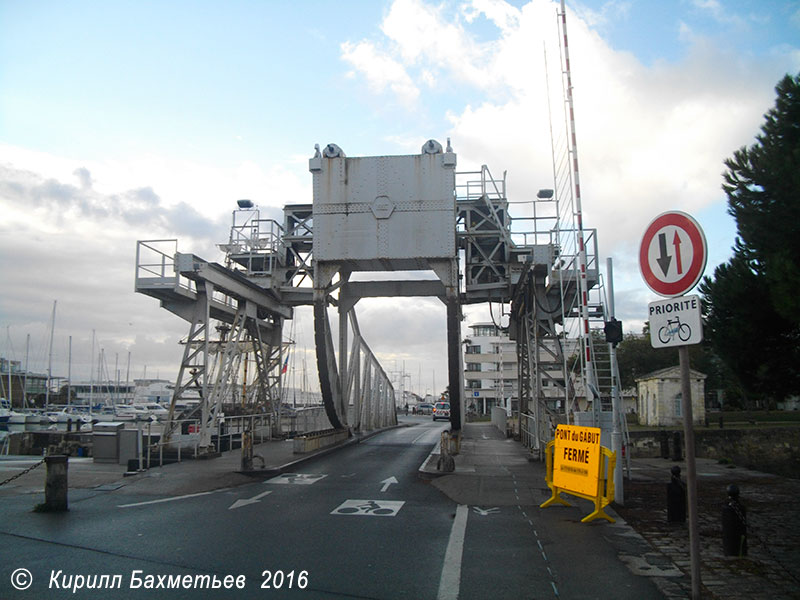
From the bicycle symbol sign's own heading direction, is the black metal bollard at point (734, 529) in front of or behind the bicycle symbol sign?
behind

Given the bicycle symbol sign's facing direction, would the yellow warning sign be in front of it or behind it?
behind

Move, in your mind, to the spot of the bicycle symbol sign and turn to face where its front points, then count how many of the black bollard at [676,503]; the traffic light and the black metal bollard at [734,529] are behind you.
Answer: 3

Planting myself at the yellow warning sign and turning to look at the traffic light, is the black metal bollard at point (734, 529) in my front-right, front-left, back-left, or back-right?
back-right

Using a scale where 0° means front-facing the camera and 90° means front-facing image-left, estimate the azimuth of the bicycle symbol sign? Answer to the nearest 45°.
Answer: approximately 0°

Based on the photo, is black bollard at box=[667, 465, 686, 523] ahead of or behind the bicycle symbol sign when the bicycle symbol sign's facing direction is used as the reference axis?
behind

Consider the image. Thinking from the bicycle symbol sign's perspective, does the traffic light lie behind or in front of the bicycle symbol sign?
behind

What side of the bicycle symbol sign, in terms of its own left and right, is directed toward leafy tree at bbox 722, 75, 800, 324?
back
